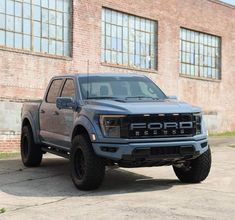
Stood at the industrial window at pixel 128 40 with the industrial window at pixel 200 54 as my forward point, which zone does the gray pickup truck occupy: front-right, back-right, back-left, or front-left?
back-right

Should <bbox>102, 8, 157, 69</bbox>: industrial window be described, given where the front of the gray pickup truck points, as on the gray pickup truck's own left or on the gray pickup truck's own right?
on the gray pickup truck's own left

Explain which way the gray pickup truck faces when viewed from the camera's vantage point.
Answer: facing the viewer and to the right of the viewer

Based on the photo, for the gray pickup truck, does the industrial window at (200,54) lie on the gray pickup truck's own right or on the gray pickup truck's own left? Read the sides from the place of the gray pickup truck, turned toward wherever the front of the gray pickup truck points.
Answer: on the gray pickup truck's own left

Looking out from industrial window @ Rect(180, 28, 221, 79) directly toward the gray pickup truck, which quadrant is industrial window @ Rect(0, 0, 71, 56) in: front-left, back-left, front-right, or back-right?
front-right

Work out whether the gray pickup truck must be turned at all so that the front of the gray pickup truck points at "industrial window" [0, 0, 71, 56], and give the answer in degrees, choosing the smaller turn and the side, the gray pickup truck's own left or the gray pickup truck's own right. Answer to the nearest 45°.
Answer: approximately 135° to the gray pickup truck's own left
